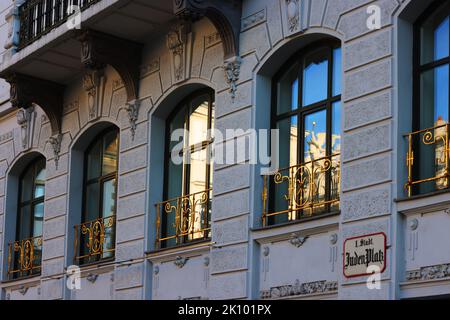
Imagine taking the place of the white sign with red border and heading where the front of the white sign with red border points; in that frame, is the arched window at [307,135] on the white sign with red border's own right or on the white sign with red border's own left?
on the white sign with red border's own right

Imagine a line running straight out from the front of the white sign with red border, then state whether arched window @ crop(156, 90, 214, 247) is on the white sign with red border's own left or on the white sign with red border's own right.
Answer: on the white sign with red border's own right
